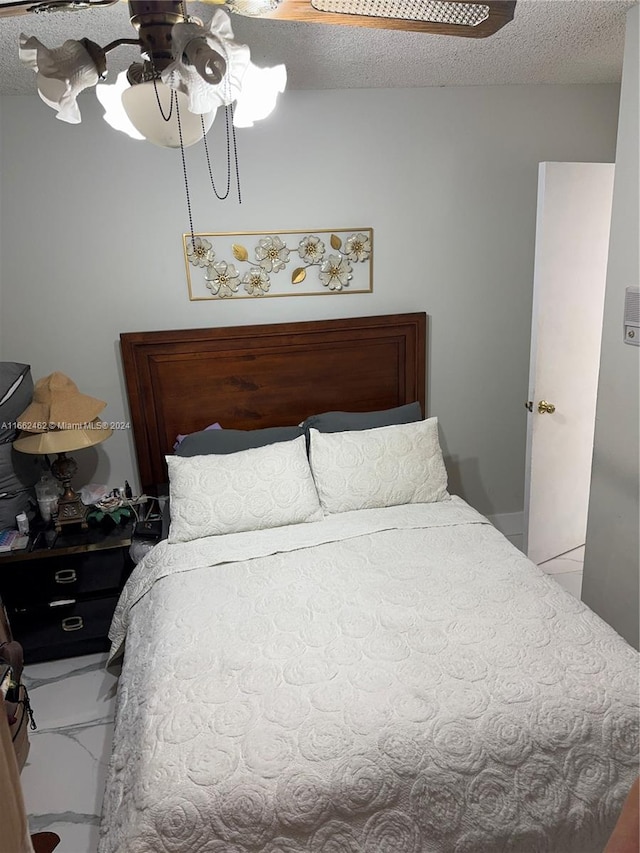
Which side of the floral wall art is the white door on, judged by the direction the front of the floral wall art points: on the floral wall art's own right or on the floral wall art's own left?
on the floral wall art's own left

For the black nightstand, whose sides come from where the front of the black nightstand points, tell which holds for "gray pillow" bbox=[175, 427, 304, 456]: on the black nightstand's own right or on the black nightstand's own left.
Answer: on the black nightstand's own left

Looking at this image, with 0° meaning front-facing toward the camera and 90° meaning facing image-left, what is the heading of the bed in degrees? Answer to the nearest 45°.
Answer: approximately 0°

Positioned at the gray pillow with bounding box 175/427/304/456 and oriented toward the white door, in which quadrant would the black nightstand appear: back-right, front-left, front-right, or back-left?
back-right

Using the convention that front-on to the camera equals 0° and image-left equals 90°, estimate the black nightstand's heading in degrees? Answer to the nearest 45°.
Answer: approximately 0°

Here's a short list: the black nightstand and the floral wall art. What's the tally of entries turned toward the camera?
2
